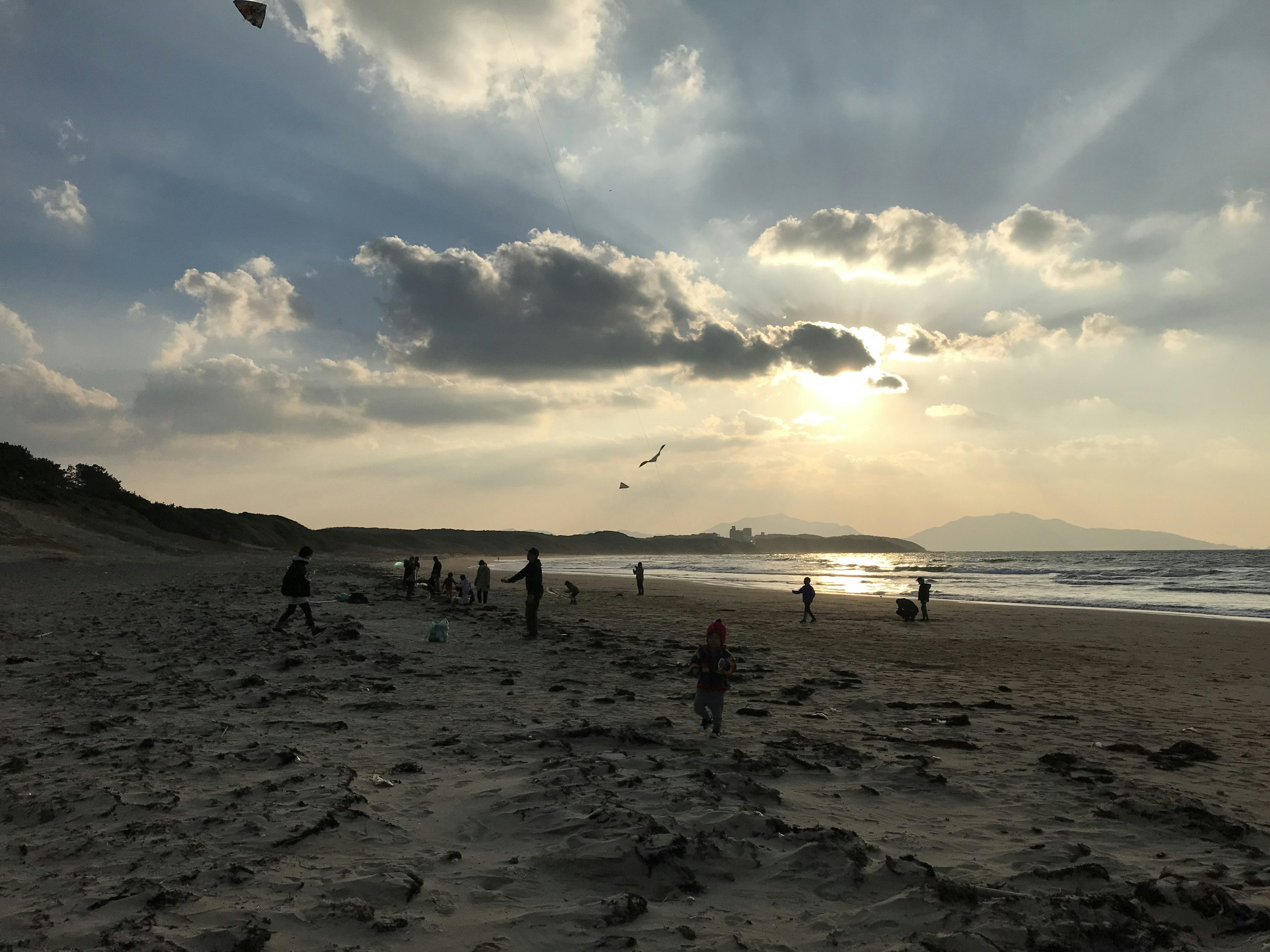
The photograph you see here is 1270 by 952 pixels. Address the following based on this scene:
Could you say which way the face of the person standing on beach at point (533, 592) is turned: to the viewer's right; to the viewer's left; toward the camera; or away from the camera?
to the viewer's left

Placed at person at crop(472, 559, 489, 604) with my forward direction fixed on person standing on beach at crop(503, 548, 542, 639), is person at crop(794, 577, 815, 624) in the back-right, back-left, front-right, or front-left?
front-left

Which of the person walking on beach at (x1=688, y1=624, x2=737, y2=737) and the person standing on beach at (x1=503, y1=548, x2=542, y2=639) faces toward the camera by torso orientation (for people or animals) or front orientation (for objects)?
the person walking on beach at (x1=688, y1=624, x2=737, y2=737)

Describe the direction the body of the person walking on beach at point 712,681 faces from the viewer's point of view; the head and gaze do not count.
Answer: toward the camera

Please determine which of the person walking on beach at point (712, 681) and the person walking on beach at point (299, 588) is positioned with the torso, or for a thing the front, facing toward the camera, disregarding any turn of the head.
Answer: the person walking on beach at point (712, 681)

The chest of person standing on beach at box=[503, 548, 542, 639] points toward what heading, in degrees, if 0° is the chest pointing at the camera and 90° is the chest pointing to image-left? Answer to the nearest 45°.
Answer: approximately 90°

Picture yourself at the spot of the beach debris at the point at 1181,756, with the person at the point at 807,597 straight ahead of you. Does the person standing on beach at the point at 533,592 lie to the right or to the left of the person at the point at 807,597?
left

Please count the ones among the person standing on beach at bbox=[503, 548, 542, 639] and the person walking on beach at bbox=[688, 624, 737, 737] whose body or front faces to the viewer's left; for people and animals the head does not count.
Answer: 1

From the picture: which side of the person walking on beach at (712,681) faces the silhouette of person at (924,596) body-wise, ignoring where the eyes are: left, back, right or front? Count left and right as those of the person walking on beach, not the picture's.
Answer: back

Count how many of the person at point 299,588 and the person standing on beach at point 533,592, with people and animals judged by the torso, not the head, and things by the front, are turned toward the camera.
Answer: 0

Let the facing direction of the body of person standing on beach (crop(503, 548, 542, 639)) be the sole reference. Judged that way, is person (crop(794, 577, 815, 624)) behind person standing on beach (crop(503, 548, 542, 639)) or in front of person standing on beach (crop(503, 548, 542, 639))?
behind
